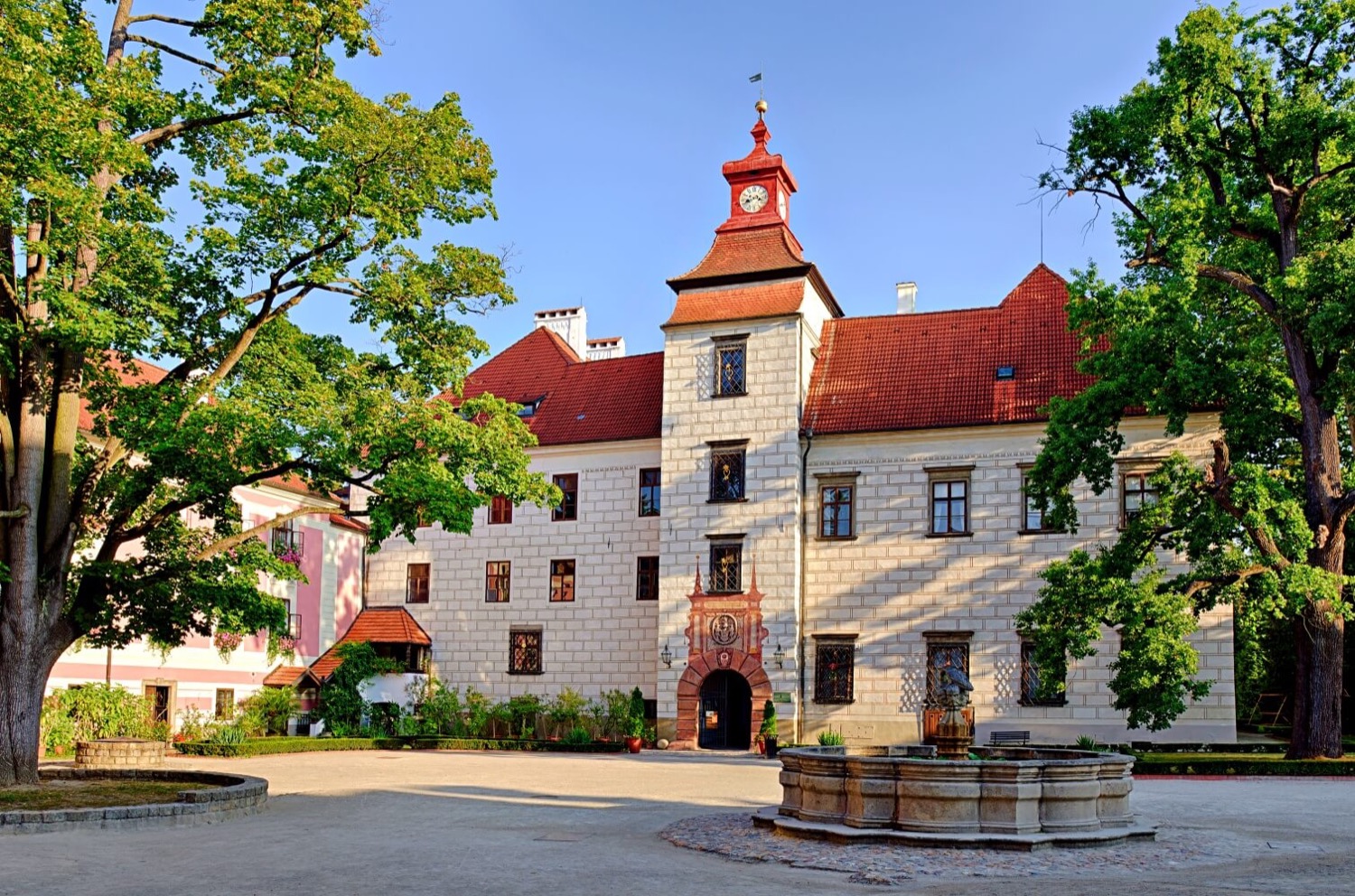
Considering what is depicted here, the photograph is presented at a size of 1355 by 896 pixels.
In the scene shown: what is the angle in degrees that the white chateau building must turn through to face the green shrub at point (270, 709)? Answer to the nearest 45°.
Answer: approximately 90° to its right

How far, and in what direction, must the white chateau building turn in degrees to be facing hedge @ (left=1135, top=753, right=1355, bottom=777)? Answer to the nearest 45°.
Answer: approximately 45° to its left

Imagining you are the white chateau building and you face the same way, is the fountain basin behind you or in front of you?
in front

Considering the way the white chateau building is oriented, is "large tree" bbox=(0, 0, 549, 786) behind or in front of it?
in front

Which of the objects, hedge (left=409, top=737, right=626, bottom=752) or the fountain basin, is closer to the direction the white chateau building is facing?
the fountain basin

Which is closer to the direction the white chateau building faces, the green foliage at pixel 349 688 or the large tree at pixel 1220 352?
the large tree

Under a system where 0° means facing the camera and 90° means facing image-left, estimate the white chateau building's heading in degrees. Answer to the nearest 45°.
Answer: approximately 0°
